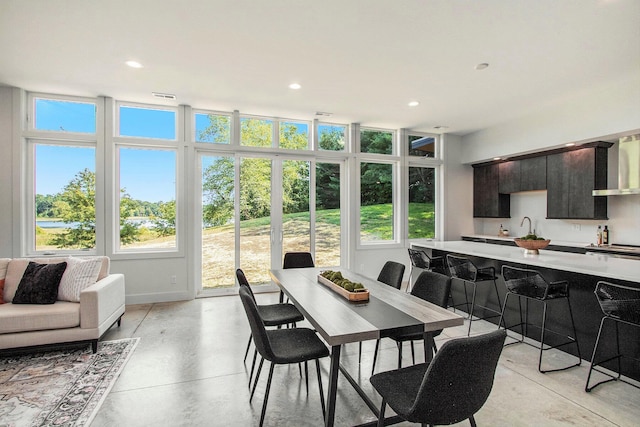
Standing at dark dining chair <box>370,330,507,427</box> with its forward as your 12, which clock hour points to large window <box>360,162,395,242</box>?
The large window is roughly at 1 o'clock from the dark dining chair.

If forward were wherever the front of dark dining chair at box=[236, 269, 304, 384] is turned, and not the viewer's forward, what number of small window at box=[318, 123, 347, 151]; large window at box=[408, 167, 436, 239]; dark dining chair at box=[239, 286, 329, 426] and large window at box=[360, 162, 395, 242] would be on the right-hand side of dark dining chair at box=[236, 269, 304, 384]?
1

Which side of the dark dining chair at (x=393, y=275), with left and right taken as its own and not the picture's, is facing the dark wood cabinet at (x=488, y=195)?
back

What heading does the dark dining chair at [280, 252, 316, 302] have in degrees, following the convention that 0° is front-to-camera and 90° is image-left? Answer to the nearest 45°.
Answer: approximately 0°

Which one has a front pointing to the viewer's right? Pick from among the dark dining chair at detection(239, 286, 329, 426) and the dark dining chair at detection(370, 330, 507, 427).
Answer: the dark dining chair at detection(239, 286, 329, 426)

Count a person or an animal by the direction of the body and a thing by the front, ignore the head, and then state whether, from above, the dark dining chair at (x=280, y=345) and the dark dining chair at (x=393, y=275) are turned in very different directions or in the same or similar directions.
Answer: very different directions

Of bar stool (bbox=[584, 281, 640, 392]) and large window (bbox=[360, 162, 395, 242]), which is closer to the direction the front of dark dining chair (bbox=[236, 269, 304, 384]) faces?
the bar stool

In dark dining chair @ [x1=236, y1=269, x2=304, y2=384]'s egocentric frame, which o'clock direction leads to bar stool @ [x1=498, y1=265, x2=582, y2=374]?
The bar stool is roughly at 12 o'clock from the dark dining chair.

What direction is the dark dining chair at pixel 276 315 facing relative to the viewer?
to the viewer's right

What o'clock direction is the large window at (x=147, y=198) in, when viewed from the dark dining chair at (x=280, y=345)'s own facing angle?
The large window is roughly at 8 o'clock from the dark dining chair.

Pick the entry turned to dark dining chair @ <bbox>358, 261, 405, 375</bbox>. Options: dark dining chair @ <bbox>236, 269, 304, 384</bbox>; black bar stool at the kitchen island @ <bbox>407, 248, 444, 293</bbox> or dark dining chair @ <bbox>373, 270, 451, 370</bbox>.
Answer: dark dining chair @ <bbox>236, 269, 304, 384</bbox>

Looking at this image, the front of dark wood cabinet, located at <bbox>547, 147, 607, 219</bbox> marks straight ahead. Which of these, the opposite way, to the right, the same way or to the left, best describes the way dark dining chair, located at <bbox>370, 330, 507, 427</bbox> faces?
to the right

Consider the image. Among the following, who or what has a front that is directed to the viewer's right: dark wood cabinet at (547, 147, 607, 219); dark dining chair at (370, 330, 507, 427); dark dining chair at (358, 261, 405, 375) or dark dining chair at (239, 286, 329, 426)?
dark dining chair at (239, 286, 329, 426)

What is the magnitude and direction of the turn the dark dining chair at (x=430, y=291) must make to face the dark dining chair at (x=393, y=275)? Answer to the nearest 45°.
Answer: approximately 90° to its right

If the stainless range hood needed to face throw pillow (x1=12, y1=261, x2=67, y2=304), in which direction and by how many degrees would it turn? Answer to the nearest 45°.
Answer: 0° — it already faces it
